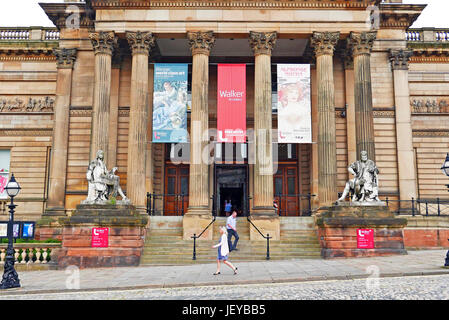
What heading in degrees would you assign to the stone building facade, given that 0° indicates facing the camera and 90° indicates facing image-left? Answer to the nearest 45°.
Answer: approximately 0°

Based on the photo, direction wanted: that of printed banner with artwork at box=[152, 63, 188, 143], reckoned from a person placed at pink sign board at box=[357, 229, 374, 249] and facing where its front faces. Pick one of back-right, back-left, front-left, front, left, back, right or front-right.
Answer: right

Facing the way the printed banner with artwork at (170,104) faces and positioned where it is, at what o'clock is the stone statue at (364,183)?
The stone statue is roughly at 10 o'clock from the printed banner with artwork.

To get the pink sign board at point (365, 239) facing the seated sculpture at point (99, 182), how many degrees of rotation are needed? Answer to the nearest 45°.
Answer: approximately 90° to its right

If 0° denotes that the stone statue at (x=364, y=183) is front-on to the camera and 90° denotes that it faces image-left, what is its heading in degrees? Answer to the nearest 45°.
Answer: approximately 0°

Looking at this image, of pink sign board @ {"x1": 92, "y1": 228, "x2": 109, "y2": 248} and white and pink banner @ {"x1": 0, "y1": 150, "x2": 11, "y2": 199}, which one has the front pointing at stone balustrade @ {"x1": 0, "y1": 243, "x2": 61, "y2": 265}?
the white and pink banner
